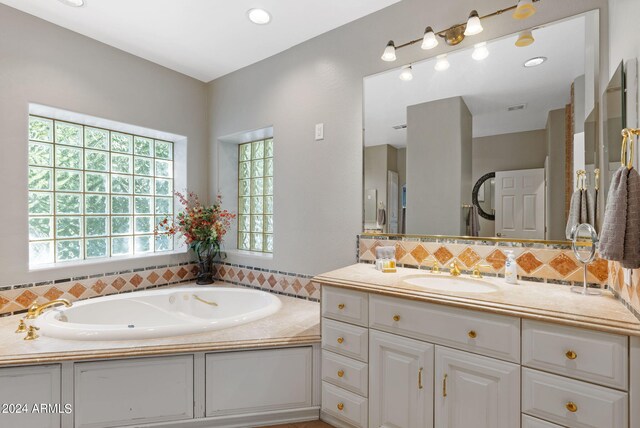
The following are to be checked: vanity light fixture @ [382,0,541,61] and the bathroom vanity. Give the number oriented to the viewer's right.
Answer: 0

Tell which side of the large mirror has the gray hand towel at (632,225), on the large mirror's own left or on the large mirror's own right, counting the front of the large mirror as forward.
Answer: on the large mirror's own left

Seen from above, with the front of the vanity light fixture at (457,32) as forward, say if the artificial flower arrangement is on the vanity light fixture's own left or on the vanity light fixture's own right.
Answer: on the vanity light fixture's own right

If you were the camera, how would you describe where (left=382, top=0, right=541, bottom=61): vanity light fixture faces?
facing the viewer and to the left of the viewer

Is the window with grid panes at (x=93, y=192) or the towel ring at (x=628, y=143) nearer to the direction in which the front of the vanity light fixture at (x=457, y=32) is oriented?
the window with grid panes

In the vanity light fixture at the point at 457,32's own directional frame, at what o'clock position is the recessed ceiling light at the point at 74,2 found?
The recessed ceiling light is roughly at 1 o'clock from the vanity light fixture.

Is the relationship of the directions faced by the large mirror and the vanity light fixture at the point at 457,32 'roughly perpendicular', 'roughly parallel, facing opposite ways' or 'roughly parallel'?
roughly parallel

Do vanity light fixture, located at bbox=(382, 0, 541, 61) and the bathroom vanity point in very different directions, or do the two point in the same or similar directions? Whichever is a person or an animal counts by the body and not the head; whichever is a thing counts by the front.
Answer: same or similar directions

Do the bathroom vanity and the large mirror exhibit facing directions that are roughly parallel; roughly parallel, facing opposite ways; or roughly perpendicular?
roughly parallel

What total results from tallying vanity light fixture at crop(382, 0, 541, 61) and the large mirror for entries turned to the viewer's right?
0

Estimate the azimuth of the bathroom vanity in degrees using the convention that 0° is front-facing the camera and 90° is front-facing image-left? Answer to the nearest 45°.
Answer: approximately 45°

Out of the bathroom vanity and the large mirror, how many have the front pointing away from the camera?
0
